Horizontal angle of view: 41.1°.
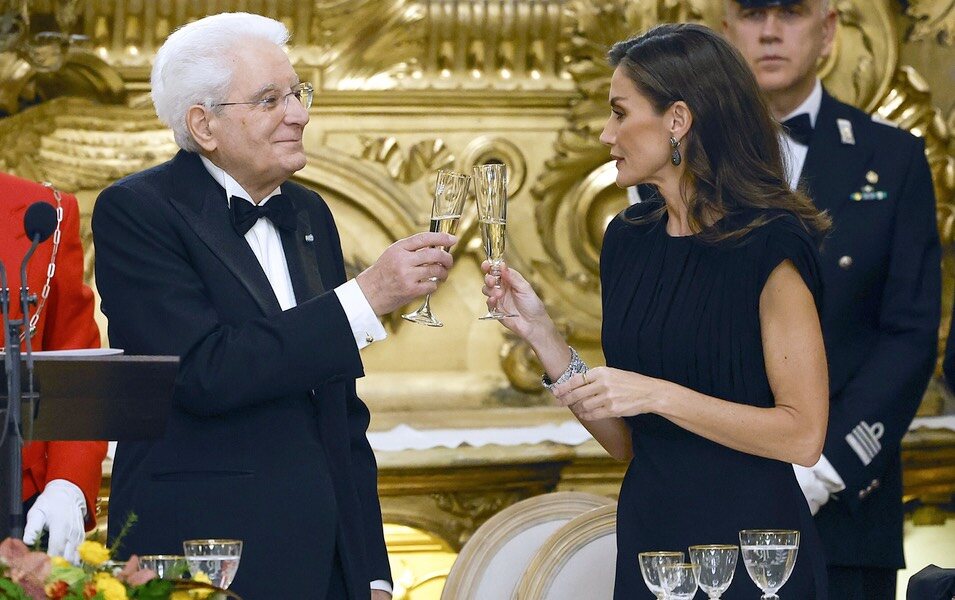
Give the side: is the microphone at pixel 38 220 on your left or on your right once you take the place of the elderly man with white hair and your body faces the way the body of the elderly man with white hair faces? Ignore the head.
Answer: on your right

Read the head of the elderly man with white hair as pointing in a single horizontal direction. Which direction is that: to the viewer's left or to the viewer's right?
to the viewer's right

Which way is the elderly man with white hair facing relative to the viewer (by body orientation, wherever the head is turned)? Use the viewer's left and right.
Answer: facing the viewer and to the right of the viewer

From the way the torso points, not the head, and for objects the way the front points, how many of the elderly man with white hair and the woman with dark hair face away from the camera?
0

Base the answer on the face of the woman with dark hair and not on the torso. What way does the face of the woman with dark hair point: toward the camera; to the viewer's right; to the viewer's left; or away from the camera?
to the viewer's left

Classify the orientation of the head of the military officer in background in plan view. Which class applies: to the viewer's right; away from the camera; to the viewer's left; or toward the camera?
toward the camera

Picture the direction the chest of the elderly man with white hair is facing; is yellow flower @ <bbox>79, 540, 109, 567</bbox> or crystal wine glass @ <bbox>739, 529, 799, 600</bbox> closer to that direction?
the crystal wine glass

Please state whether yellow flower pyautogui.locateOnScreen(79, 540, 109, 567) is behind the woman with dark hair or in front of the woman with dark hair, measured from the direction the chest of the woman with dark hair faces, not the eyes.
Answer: in front

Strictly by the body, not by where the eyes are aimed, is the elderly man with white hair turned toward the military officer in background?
no

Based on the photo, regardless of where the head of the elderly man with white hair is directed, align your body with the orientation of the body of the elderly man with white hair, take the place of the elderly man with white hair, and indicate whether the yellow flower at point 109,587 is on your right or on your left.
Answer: on your right

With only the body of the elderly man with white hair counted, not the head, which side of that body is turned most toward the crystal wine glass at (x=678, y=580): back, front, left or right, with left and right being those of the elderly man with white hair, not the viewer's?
front

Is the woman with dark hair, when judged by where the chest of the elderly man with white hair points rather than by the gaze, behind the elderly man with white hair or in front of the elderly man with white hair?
in front

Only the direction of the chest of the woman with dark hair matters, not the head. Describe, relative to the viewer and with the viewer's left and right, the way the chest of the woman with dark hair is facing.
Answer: facing the viewer and to the left of the viewer

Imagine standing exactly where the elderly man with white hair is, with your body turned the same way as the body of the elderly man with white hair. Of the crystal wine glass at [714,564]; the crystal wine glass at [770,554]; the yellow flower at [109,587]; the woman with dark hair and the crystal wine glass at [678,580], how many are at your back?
0

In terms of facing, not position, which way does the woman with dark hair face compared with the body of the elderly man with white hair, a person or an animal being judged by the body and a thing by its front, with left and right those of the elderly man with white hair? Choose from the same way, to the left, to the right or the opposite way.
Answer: to the right

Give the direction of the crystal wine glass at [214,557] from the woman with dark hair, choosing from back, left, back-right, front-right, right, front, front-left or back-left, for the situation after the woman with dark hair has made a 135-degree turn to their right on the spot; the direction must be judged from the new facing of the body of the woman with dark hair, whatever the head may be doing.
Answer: back-left
